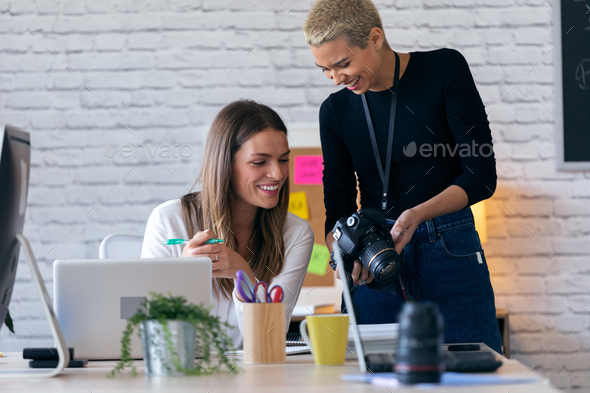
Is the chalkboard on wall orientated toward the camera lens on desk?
yes

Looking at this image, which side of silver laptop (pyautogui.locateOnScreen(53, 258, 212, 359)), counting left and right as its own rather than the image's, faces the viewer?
back

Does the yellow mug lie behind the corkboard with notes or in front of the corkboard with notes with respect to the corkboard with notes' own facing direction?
in front

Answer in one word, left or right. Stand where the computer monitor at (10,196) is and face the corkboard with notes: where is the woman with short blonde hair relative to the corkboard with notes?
right

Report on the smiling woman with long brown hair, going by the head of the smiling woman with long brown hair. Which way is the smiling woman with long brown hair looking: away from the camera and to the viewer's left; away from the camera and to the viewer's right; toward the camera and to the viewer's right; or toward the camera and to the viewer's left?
toward the camera and to the viewer's right

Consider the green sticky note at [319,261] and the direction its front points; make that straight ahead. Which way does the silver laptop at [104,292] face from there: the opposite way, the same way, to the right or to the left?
the opposite way

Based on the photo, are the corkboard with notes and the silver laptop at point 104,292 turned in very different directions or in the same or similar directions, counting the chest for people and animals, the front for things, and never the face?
very different directions

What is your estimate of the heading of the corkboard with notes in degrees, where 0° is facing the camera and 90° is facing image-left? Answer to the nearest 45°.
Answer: approximately 0°

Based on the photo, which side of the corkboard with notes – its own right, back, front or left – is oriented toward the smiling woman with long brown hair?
front
